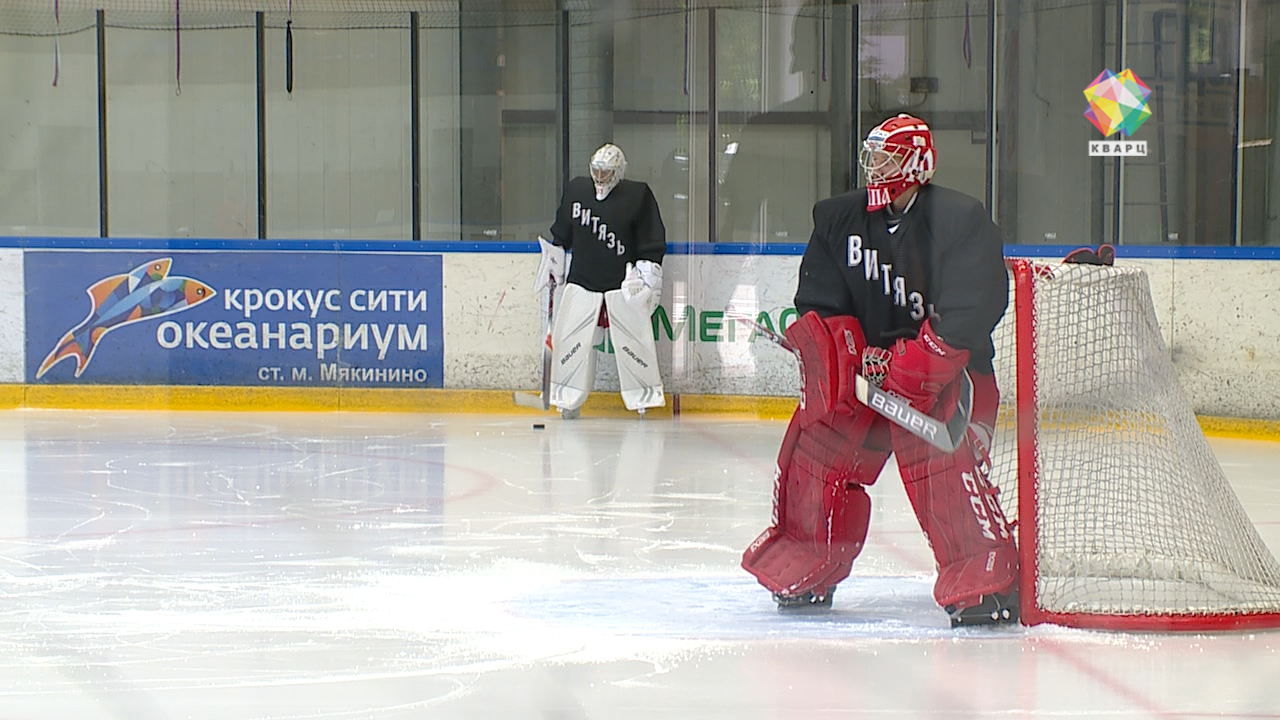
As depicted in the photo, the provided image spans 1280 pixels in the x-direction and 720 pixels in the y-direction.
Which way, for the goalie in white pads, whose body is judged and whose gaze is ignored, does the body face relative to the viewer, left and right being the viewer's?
facing the viewer

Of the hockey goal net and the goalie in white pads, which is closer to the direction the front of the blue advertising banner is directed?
the hockey goal net

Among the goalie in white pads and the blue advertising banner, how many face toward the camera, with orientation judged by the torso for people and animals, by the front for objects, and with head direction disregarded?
2

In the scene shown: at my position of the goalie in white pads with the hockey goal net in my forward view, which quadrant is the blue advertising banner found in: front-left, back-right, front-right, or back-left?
back-right

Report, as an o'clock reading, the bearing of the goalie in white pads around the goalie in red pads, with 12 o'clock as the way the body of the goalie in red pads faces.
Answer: The goalie in white pads is roughly at 4 o'clock from the goalie in red pads.

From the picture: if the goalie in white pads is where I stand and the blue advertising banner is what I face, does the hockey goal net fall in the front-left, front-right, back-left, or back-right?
back-left

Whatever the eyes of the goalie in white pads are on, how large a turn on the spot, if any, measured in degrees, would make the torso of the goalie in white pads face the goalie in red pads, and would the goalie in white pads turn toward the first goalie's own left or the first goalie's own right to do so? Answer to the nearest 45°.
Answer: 0° — they already face them

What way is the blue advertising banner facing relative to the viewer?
toward the camera

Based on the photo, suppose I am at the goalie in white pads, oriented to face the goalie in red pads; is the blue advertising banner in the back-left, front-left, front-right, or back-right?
back-right

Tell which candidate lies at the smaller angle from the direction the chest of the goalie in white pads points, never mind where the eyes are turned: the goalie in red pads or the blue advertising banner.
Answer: the goalie in red pads

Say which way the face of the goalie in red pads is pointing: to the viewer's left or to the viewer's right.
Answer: to the viewer's left

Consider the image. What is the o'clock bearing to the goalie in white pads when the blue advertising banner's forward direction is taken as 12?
The goalie in white pads is roughly at 10 o'clock from the blue advertising banner.

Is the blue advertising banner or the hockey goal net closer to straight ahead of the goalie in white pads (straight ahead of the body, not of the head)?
the hockey goal net

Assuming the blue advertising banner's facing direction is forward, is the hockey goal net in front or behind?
in front

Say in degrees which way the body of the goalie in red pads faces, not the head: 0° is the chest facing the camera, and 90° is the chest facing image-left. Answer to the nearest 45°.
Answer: approximately 45°
